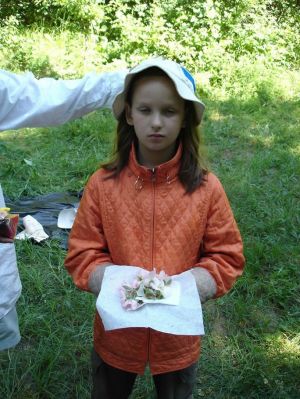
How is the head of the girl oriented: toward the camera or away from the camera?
toward the camera

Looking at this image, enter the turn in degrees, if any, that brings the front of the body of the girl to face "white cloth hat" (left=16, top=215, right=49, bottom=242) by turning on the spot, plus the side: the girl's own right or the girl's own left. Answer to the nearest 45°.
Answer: approximately 135° to the girl's own right

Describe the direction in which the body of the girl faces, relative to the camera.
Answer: toward the camera
